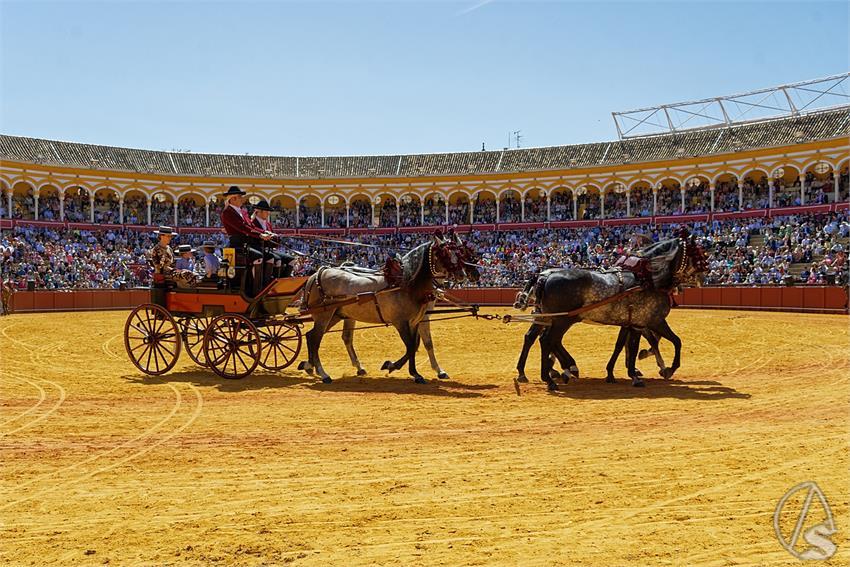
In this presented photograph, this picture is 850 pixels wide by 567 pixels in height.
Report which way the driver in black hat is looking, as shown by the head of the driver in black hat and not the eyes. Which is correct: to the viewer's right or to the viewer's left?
to the viewer's right

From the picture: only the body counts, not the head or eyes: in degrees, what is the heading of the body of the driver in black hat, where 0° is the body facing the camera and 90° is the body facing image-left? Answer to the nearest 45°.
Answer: approximately 270°

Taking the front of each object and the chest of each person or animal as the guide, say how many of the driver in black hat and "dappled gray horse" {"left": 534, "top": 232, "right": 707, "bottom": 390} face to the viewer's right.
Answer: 2

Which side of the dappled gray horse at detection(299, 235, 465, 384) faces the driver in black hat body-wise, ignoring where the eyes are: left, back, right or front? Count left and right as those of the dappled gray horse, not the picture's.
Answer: back

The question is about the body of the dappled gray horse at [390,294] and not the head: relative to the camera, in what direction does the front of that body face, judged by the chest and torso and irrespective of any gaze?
to the viewer's right

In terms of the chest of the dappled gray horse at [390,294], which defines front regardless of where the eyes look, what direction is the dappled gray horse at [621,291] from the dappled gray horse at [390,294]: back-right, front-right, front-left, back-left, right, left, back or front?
front

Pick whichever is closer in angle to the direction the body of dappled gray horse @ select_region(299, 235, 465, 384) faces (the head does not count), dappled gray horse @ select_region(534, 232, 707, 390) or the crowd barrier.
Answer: the dappled gray horse

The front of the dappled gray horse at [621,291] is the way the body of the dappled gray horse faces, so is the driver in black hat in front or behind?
behind

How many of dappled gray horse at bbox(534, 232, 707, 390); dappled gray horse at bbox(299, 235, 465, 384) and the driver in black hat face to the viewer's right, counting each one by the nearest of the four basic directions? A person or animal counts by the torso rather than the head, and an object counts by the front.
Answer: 3

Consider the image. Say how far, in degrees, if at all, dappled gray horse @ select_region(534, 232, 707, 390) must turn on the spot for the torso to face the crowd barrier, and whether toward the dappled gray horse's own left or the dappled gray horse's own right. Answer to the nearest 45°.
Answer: approximately 90° to the dappled gray horse's own left

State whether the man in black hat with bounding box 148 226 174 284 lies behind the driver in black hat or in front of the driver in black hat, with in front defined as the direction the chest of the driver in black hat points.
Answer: behind

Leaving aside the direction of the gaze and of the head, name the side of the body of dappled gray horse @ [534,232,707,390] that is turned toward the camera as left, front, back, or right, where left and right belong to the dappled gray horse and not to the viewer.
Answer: right

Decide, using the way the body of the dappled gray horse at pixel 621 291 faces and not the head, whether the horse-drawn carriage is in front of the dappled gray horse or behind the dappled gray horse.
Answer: behind
